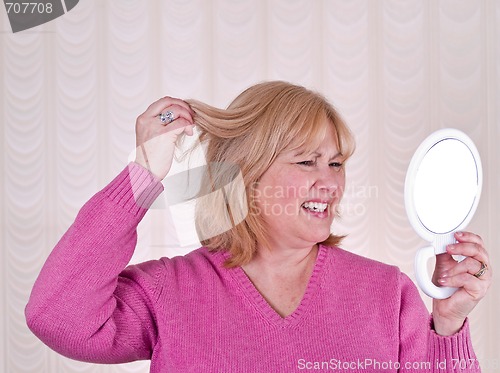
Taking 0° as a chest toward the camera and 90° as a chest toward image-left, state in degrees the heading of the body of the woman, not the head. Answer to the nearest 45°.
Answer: approximately 0°

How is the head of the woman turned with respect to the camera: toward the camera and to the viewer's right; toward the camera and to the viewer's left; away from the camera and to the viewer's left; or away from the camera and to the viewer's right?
toward the camera and to the viewer's right
